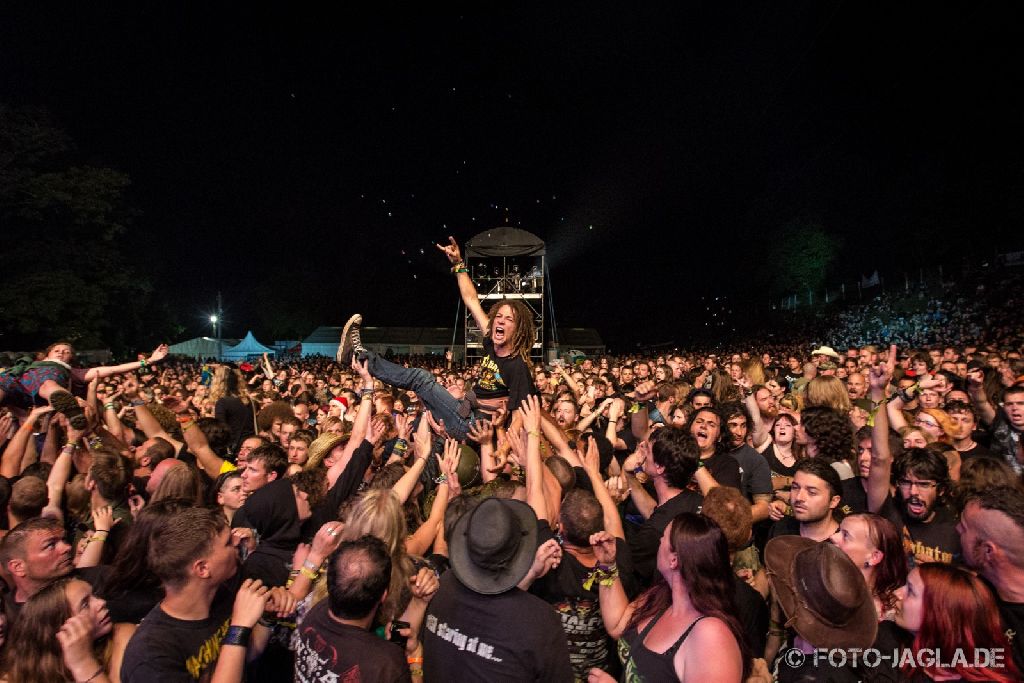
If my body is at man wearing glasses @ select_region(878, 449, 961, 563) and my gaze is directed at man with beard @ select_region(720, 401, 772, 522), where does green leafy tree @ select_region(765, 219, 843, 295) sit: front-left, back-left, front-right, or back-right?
front-right

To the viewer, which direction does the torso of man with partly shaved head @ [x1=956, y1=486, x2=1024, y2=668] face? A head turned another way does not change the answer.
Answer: to the viewer's left

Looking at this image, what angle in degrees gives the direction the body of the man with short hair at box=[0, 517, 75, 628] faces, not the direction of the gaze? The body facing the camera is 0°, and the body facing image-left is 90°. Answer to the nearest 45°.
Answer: approximately 270°

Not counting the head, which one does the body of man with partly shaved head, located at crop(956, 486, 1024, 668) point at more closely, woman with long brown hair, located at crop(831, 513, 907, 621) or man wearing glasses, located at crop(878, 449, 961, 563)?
the woman with long brown hair

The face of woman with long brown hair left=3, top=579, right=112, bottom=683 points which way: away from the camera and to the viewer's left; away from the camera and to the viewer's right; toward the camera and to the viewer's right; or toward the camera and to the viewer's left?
toward the camera and to the viewer's right

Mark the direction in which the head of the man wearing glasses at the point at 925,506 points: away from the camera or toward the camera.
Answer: toward the camera

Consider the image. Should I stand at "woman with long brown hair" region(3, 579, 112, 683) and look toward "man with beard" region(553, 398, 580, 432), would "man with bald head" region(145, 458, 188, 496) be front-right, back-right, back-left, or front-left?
front-left
